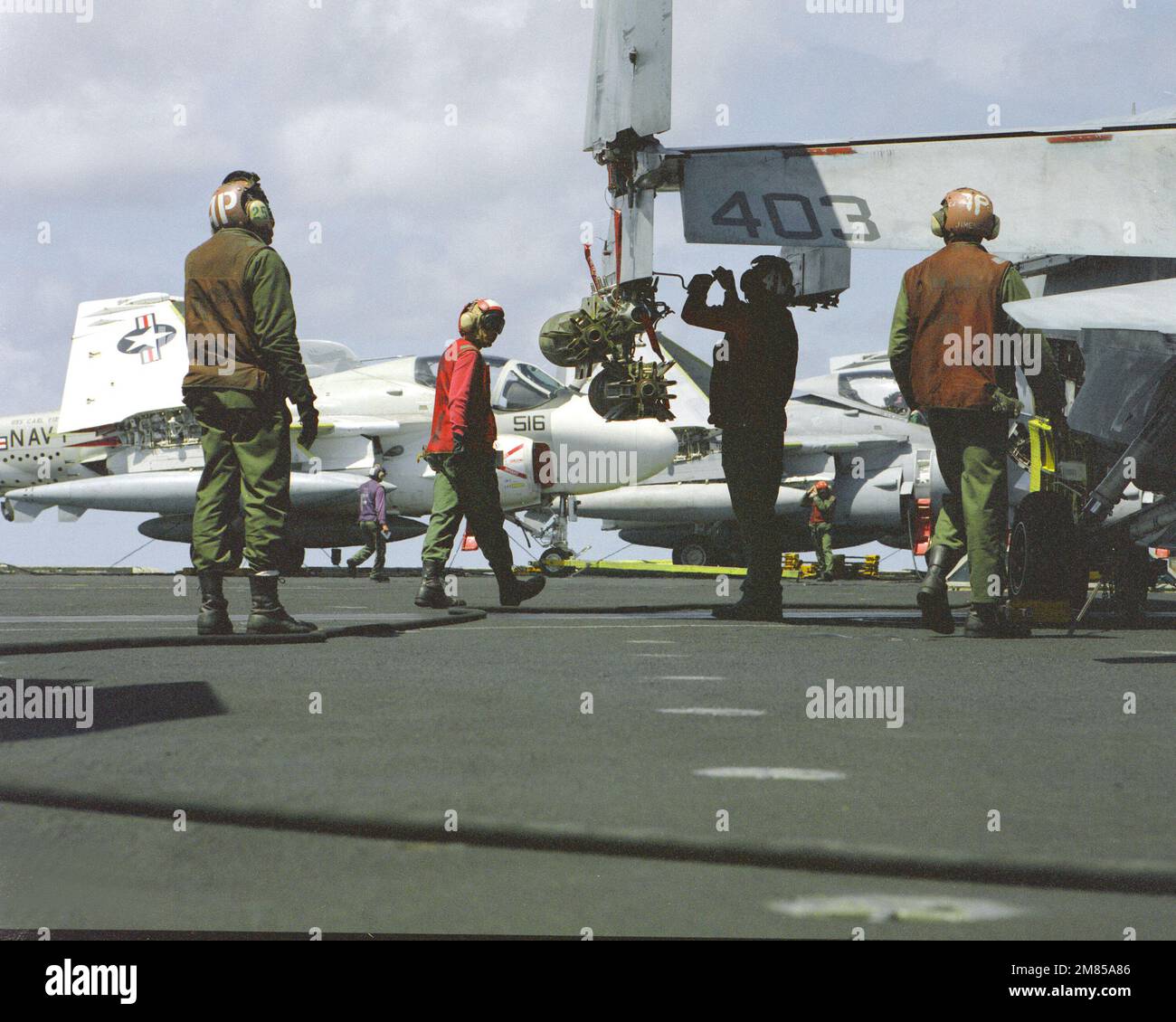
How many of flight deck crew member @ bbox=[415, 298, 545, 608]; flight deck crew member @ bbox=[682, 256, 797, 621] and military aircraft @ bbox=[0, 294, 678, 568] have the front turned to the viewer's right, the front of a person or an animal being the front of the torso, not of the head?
2

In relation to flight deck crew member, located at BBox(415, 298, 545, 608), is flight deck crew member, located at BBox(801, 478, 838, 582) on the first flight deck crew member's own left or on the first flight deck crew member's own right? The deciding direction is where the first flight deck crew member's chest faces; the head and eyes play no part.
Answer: on the first flight deck crew member's own left

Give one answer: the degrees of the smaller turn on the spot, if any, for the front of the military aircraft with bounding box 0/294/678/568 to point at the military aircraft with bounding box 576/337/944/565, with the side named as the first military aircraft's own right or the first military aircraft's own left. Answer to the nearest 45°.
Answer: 0° — it already faces it

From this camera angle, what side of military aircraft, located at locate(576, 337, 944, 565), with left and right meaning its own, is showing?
right

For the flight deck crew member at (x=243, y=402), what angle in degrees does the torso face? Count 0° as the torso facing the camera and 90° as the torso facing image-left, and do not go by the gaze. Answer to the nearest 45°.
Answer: approximately 225°

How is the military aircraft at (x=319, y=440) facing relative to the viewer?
to the viewer's right

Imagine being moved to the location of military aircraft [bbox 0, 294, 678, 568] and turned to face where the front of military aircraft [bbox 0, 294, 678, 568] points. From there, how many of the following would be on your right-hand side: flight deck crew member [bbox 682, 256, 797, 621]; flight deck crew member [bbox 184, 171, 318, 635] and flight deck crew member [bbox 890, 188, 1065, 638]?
3

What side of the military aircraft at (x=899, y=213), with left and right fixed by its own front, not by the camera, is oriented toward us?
back

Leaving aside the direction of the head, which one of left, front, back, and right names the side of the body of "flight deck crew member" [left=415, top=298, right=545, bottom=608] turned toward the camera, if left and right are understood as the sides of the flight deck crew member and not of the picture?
right
